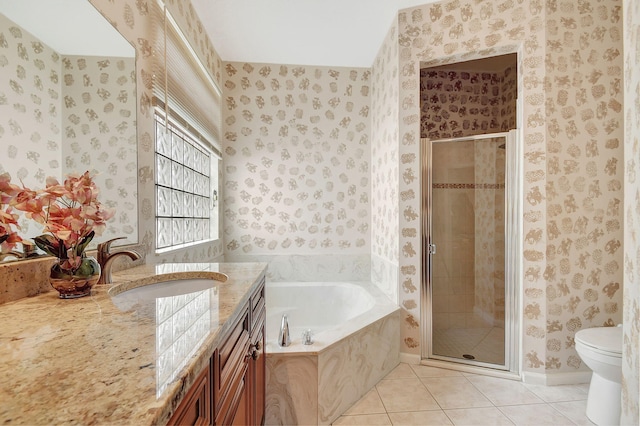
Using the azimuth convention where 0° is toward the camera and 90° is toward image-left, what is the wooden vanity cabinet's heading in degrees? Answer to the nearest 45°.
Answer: approximately 270°

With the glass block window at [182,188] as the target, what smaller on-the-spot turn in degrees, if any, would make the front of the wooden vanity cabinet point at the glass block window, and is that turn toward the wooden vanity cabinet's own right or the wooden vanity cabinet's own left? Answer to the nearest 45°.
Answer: approximately 90° to the wooden vanity cabinet's own left

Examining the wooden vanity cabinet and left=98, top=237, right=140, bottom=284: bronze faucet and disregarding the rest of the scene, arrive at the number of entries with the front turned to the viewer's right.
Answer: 2

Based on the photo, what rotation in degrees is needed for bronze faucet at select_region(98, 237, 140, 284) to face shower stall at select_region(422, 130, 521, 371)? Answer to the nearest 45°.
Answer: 0° — it already faces it

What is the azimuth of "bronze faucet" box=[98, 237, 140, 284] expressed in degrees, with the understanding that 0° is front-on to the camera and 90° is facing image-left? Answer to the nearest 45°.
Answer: approximately 270°

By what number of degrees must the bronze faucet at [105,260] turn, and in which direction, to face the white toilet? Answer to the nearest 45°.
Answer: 0° — it already faces it

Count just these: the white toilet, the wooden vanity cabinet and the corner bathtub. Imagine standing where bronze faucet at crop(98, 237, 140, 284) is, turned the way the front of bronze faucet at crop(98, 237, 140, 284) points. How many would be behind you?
0

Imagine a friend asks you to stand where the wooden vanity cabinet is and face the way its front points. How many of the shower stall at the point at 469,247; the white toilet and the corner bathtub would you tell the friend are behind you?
0

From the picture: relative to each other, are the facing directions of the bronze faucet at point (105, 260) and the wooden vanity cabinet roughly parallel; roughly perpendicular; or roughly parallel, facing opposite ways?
roughly parallel

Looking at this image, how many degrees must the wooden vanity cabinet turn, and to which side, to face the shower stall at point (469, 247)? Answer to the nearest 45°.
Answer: approximately 45° to its left

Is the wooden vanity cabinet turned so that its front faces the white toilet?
yes

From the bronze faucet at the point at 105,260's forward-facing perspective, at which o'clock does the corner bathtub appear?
The corner bathtub is roughly at 12 o'clock from the bronze faucet.
